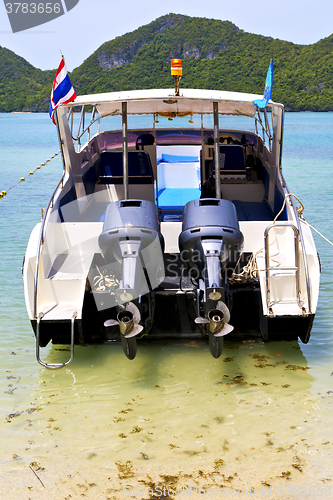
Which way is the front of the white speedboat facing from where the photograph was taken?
facing away from the viewer
